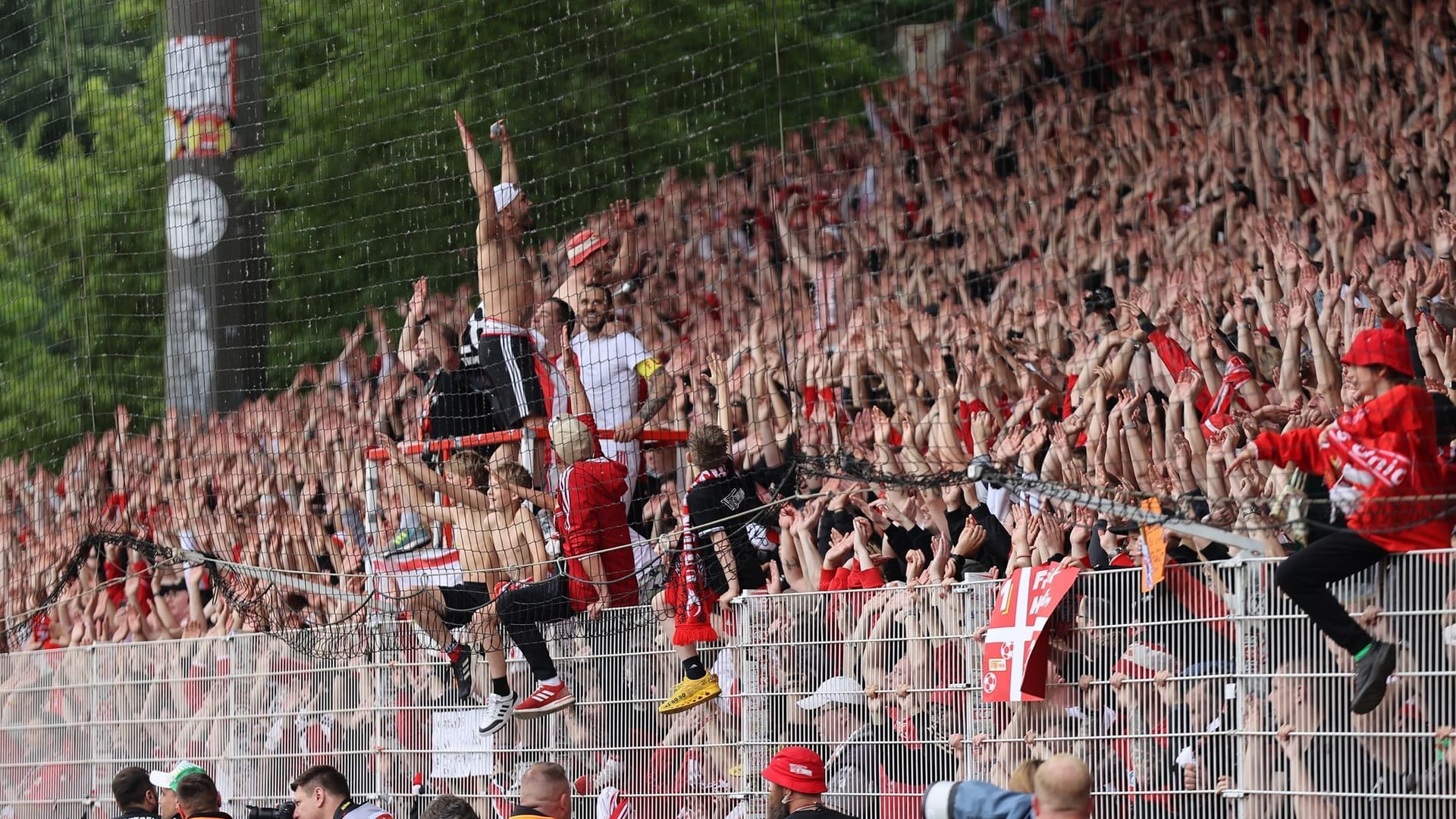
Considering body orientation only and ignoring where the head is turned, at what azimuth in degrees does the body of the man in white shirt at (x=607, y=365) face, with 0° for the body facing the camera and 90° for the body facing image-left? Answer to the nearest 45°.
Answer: approximately 45°

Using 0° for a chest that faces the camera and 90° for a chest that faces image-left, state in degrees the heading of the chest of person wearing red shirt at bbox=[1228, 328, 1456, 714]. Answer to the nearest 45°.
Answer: approximately 90°

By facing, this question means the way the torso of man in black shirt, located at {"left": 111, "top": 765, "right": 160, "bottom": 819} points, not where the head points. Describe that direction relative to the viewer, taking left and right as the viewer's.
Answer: facing away from the viewer and to the right of the viewer

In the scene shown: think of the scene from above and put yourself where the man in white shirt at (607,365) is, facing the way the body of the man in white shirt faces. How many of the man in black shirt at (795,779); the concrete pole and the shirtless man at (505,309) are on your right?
2
